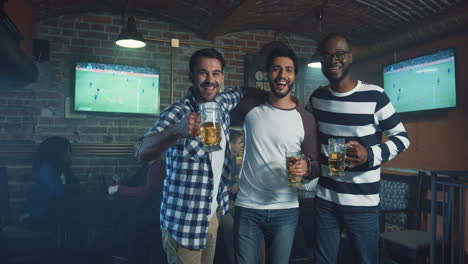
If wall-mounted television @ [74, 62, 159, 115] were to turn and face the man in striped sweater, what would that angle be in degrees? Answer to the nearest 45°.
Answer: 0° — it already faces them

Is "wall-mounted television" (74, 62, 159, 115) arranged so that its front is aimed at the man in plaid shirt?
yes

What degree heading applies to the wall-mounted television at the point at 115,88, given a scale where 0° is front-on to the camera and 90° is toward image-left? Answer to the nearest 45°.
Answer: approximately 0°

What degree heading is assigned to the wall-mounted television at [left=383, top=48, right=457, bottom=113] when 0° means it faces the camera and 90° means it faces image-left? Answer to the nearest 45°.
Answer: approximately 45°

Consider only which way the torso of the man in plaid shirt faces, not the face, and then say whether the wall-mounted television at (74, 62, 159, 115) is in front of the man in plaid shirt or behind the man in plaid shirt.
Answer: behind

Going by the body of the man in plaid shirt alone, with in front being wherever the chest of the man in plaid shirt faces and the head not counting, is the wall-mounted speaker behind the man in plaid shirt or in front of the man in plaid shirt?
behind

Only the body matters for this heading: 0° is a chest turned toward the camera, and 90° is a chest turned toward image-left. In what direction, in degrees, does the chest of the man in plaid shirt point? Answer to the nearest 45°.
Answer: approximately 315°
